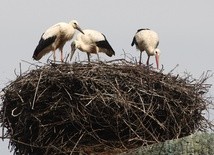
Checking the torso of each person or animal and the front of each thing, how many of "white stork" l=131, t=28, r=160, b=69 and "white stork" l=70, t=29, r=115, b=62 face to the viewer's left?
1

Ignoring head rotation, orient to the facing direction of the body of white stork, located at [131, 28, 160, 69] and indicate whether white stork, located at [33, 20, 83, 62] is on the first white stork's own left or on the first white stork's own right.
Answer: on the first white stork's own right

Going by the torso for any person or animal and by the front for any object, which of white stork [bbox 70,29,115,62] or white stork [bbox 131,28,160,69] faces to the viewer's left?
white stork [bbox 70,29,115,62]

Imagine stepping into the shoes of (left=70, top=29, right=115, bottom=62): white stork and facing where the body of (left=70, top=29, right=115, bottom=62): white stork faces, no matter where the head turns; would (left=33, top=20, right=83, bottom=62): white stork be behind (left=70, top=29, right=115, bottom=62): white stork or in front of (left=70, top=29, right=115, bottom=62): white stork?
in front

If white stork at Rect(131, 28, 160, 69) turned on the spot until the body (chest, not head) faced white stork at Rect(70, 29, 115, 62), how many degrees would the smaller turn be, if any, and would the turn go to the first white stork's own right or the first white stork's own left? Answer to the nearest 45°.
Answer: approximately 90° to the first white stork's own right

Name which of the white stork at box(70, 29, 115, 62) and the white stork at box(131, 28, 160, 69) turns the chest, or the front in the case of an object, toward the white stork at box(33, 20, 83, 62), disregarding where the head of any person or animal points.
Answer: the white stork at box(70, 29, 115, 62)

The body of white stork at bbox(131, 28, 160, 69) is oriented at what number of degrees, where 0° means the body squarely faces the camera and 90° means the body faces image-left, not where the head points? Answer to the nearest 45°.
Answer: approximately 315°

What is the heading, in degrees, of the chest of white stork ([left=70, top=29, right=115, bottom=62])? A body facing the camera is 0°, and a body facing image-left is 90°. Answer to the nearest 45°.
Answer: approximately 90°
